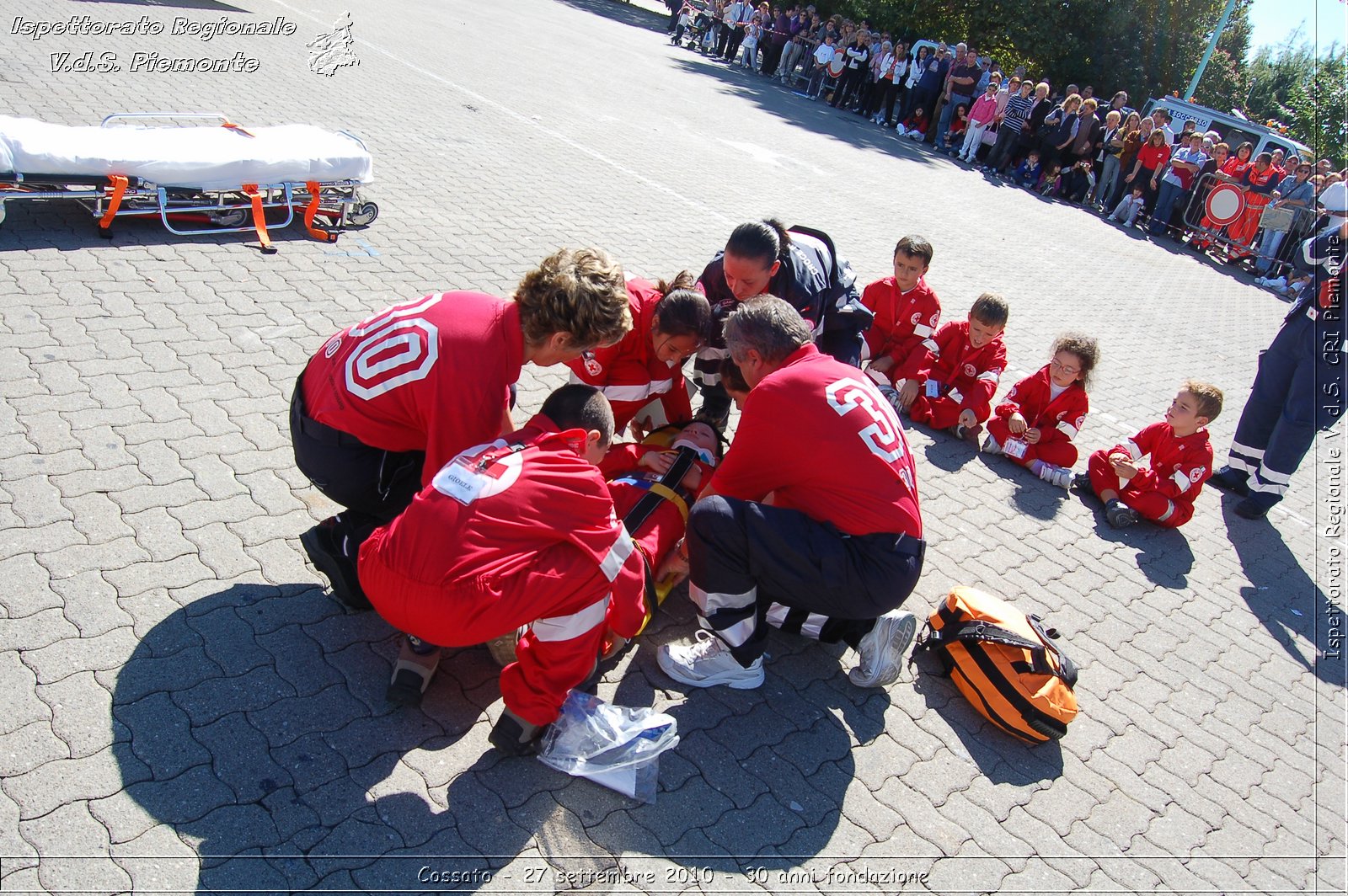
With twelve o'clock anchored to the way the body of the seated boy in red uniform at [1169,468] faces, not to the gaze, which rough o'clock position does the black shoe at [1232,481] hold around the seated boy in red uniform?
The black shoe is roughly at 5 o'clock from the seated boy in red uniform.

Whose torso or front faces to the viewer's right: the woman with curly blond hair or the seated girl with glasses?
the woman with curly blond hair

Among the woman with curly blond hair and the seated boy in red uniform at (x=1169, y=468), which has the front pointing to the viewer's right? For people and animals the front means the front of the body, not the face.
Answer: the woman with curly blond hair

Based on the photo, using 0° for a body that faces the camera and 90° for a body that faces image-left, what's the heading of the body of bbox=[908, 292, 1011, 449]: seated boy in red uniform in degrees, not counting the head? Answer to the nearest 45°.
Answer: approximately 45°

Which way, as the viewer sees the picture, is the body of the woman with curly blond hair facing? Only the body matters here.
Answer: to the viewer's right

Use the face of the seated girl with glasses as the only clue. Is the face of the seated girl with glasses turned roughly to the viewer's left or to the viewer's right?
to the viewer's left

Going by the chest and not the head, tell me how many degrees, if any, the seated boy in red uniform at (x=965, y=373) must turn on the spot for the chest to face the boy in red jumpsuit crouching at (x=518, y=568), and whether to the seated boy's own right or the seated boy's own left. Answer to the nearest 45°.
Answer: approximately 45° to the seated boy's own left

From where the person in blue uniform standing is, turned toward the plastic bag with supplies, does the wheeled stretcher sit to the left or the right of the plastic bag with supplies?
right

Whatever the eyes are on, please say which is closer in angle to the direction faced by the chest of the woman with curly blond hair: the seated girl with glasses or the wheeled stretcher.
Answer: the seated girl with glasses
